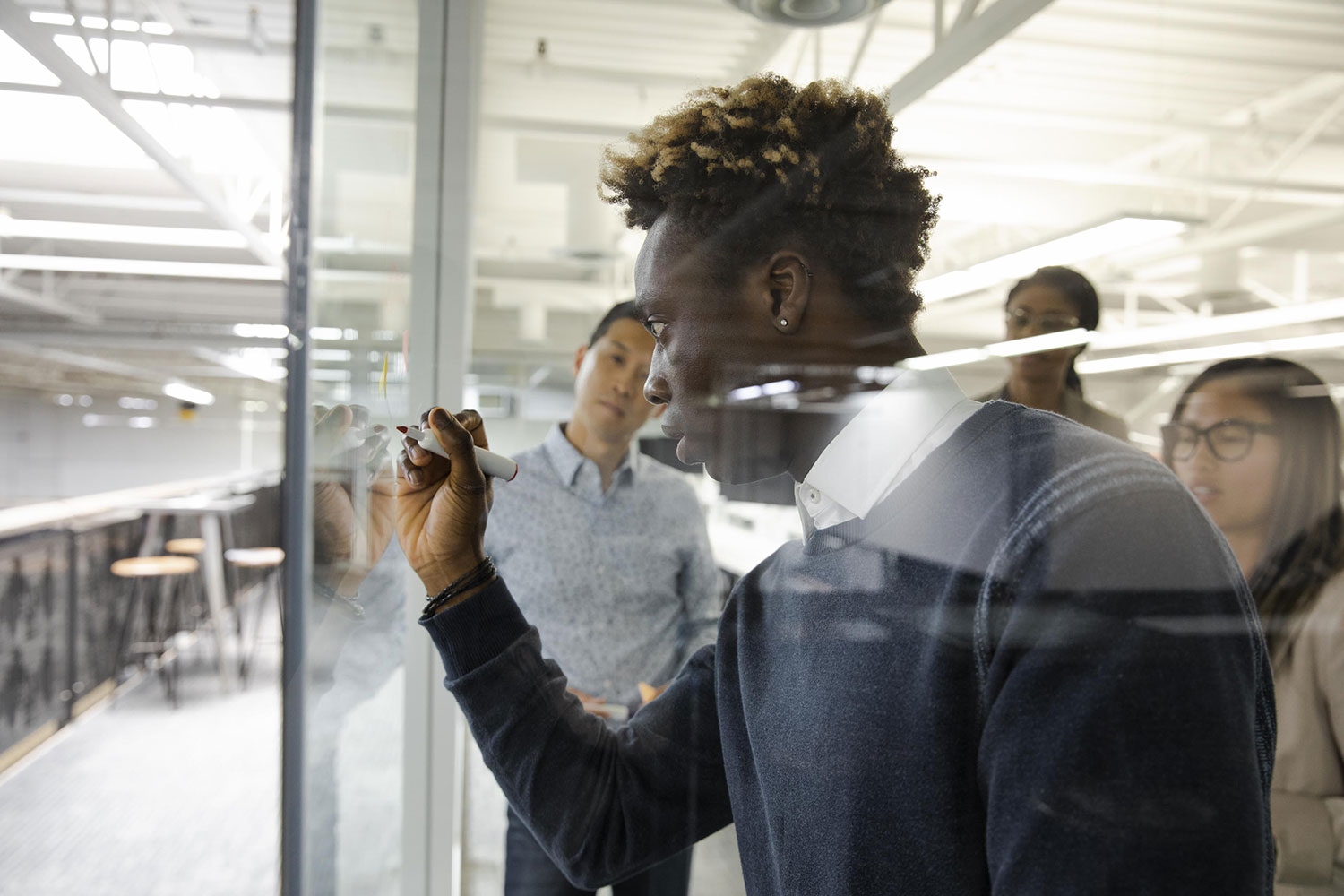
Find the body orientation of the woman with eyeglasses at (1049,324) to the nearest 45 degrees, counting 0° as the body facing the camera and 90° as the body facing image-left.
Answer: approximately 45°

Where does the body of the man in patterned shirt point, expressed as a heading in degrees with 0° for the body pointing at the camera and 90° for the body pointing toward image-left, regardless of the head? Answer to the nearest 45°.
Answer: approximately 0°

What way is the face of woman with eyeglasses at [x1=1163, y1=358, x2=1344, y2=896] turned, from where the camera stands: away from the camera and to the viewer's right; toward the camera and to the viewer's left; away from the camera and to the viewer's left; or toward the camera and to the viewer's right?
toward the camera and to the viewer's left

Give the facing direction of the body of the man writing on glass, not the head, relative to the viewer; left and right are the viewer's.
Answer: facing the viewer and to the left of the viewer

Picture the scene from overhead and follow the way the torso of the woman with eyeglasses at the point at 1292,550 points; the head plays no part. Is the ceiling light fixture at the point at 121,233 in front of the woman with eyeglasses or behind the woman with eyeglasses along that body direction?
in front

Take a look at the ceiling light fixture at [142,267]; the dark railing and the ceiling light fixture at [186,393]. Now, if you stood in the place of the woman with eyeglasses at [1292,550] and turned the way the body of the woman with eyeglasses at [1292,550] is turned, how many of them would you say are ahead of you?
3

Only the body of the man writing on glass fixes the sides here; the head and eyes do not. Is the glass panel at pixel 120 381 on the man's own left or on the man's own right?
on the man's own right

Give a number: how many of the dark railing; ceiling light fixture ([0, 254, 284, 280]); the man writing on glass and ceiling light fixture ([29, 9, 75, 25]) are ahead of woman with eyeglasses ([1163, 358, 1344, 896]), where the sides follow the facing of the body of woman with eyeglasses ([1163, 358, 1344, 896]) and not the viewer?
4

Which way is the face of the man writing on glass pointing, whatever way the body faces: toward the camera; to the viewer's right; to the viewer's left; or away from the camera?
to the viewer's left
